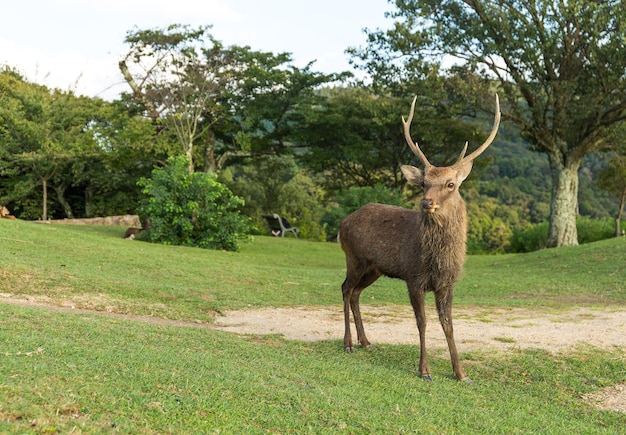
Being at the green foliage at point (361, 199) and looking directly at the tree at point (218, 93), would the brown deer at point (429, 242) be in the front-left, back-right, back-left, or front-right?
back-left

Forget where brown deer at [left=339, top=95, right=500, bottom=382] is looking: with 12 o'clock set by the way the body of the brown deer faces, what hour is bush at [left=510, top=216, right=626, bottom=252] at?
The bush is roughly at 8 o'clock from the brown deer.

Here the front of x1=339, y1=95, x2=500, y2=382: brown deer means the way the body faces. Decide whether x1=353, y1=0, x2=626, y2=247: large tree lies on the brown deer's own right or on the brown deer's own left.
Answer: on the brown deer's own left

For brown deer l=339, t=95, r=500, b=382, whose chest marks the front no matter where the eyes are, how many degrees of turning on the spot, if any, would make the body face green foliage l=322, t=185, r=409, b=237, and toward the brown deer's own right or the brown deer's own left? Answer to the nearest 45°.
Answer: approximately 135° to the brown deer's own left

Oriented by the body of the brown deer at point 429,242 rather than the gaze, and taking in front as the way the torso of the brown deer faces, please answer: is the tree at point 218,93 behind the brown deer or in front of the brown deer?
behind

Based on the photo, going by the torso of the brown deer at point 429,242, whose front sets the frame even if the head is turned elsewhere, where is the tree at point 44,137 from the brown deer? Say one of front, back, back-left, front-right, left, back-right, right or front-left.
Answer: back

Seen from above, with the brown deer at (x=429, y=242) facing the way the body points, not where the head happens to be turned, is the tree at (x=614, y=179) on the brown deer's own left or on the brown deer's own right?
on the brown deer's own left

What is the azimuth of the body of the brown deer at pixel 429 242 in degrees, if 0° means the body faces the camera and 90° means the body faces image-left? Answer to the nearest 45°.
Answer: approximately 315°

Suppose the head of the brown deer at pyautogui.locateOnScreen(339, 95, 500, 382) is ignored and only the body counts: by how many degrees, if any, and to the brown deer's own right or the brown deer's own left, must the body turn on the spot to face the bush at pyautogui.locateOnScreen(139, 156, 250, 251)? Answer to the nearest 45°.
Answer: approximately 180°
